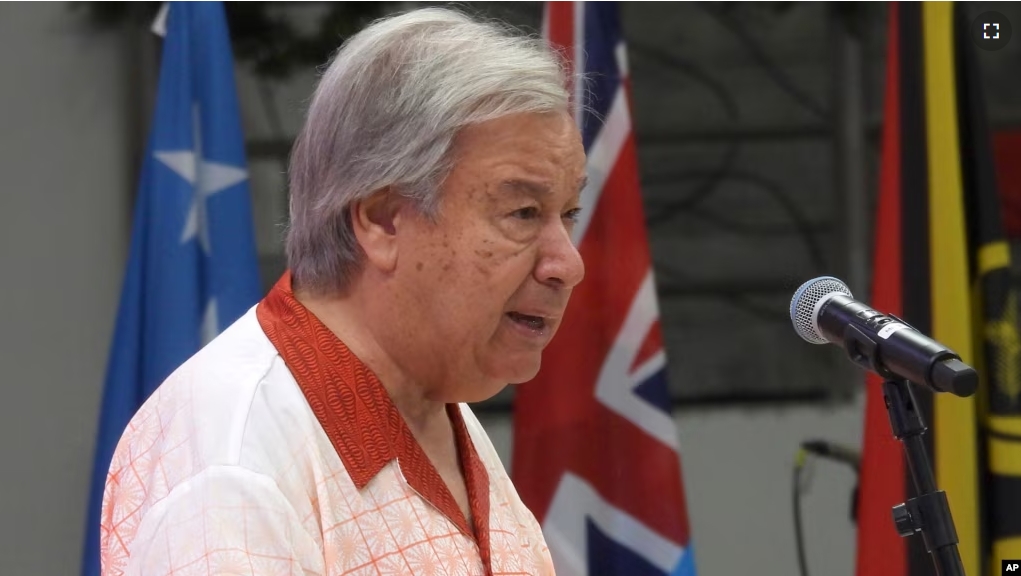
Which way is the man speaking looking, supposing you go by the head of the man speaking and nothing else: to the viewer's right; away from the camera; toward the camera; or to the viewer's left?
to the viewer's right

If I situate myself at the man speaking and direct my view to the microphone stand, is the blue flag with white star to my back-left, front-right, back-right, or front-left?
back-left

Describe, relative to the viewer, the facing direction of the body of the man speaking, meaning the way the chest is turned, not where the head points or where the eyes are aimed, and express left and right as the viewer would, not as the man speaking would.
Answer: facing the viewer and to the right of the viewer

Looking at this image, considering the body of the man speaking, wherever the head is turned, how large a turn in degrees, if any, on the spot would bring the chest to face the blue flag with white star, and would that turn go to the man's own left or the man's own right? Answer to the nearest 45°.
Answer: approximately 135° to the man's own left
